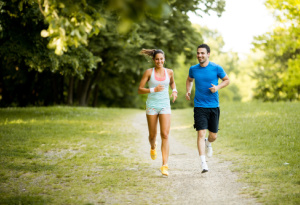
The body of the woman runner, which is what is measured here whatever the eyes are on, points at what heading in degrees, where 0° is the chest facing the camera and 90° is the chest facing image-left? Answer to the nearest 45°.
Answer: approximately 0°

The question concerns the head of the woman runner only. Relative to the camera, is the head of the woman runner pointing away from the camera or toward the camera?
toward the camera
